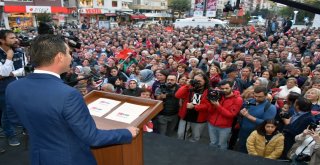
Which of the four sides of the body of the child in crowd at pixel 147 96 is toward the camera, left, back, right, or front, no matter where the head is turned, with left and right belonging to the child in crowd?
front

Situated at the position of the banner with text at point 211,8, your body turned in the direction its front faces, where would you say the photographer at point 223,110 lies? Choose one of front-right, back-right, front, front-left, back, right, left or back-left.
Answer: front

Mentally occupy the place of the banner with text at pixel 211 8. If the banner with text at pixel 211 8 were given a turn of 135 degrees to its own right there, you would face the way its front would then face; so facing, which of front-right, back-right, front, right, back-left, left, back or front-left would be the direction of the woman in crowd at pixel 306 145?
back-left

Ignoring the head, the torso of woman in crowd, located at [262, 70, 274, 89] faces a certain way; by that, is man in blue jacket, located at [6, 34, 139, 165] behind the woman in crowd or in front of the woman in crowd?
in front

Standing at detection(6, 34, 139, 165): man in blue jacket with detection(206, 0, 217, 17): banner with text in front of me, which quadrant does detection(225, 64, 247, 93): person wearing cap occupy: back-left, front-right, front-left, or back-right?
front-right

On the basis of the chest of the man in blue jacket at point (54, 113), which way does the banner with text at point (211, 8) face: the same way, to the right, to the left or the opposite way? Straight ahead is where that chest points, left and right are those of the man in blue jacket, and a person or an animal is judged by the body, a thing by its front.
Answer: the opposite way

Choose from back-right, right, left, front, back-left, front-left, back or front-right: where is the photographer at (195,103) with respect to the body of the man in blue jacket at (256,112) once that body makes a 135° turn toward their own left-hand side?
back

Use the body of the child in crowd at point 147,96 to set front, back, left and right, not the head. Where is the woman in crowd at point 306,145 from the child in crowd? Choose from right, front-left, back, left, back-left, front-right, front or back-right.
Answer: front-left

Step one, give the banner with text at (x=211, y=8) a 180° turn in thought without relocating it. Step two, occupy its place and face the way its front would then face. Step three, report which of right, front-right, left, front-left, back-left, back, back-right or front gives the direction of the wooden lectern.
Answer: back

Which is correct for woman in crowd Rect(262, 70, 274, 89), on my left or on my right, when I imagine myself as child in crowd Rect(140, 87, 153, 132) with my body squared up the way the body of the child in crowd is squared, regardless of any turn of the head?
on my left

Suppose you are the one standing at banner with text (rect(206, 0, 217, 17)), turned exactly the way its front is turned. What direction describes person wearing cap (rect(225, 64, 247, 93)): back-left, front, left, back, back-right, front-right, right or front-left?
front

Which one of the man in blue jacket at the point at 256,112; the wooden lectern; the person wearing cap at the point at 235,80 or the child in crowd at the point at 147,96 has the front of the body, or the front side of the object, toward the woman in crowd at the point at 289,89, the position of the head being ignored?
the wooden lectern

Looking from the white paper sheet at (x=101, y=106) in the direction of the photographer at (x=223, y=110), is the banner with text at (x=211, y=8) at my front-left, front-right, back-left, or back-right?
front-left

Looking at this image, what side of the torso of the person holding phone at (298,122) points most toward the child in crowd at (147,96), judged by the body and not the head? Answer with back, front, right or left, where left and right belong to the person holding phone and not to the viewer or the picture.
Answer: front

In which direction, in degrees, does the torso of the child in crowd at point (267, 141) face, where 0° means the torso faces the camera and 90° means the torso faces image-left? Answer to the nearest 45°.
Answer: approximately 0°

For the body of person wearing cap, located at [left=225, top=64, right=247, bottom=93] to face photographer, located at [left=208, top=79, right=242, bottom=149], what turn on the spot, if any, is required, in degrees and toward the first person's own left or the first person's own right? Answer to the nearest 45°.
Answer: approximately 45° to the first person's own left

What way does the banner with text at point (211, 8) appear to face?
toward the camera
